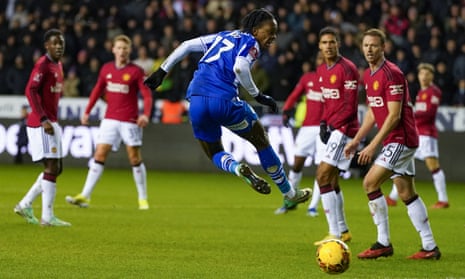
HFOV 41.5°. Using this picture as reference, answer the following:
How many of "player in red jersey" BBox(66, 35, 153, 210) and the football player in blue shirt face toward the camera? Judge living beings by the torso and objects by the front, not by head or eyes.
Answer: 1

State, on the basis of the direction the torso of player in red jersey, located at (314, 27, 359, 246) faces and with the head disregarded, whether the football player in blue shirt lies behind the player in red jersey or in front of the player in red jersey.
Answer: in front

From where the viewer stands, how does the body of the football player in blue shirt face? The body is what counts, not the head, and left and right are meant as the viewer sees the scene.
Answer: facing away from the viewer and to the right of the viewer

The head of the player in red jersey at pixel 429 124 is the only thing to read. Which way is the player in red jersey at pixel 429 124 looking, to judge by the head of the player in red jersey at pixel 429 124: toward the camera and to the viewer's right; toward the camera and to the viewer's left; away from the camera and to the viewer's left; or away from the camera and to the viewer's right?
toward the camera and to the viewer's left

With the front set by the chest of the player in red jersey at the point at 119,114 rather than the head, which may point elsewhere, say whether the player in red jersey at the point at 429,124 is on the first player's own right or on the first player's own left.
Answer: on the first player's own left

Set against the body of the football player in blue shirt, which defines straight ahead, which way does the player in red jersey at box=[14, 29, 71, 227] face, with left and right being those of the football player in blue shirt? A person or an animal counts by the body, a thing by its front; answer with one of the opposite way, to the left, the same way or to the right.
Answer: to the right

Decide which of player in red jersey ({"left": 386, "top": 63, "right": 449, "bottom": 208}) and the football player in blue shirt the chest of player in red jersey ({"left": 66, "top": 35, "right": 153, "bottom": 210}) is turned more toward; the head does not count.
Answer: the football player in blue shirt

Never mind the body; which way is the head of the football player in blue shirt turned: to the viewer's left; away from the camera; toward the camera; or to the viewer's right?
to the viewer's right

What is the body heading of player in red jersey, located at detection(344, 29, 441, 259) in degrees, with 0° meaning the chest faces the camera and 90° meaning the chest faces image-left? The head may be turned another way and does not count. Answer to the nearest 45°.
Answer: approximately 45°

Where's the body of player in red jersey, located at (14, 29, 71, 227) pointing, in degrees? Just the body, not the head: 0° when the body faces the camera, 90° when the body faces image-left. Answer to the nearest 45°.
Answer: approximately 315°
